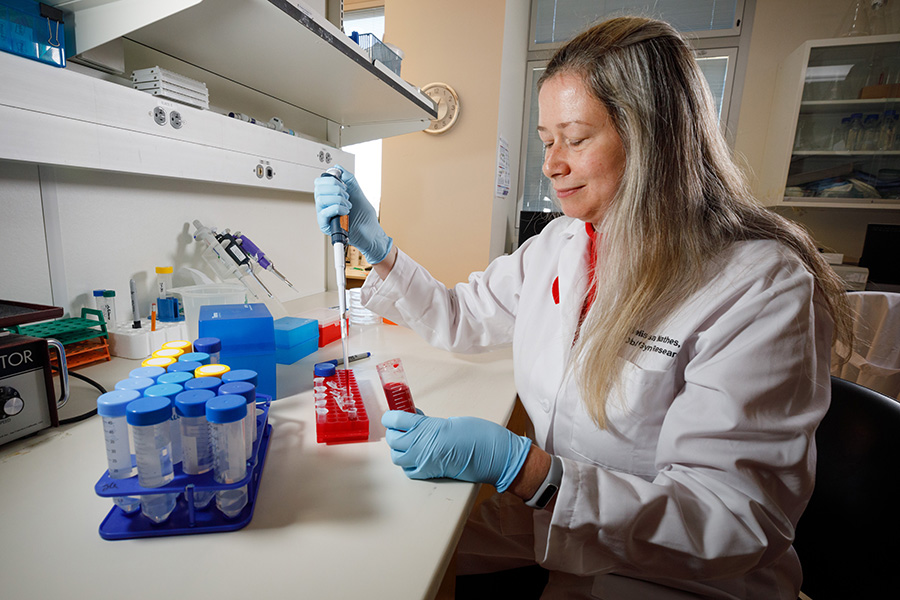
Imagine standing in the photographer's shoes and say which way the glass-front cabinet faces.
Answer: facing the viewer

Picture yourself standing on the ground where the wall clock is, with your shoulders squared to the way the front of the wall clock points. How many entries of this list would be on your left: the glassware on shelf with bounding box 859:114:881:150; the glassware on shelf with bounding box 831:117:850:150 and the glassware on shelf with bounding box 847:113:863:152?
3

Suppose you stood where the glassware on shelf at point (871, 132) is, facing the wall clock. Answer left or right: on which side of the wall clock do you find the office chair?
left

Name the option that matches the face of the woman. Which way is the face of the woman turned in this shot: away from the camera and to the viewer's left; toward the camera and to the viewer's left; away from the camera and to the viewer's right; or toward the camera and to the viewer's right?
toward the camera and to the viewer's left

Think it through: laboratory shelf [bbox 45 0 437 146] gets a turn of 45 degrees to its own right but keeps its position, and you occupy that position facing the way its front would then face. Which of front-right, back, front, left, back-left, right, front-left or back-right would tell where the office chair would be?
front-left

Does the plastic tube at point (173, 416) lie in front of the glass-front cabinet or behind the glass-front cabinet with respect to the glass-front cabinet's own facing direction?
in front

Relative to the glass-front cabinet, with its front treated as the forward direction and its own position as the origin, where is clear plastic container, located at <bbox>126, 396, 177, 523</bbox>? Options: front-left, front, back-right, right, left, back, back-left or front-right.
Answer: front

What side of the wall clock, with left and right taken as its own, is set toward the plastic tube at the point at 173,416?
front

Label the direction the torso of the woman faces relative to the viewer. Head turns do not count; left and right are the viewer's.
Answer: facing the viewer and to the left of the viewer

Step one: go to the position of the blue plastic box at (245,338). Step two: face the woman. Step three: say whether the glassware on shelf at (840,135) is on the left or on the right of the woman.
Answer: left

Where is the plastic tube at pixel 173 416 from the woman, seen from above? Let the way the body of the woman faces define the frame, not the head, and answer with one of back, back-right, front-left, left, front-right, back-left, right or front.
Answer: front

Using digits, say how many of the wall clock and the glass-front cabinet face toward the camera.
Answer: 2

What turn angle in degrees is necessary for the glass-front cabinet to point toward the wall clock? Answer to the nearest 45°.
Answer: approximately 45° to its right

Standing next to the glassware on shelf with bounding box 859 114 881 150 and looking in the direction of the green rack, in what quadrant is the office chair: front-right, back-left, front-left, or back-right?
front-left

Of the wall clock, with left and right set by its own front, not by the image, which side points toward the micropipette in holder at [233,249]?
front

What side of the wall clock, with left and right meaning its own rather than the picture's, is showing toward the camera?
front

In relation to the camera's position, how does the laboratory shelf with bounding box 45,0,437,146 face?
facing the viewer and to the right of the viewer

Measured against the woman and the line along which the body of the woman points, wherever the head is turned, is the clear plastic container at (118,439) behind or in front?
in front
